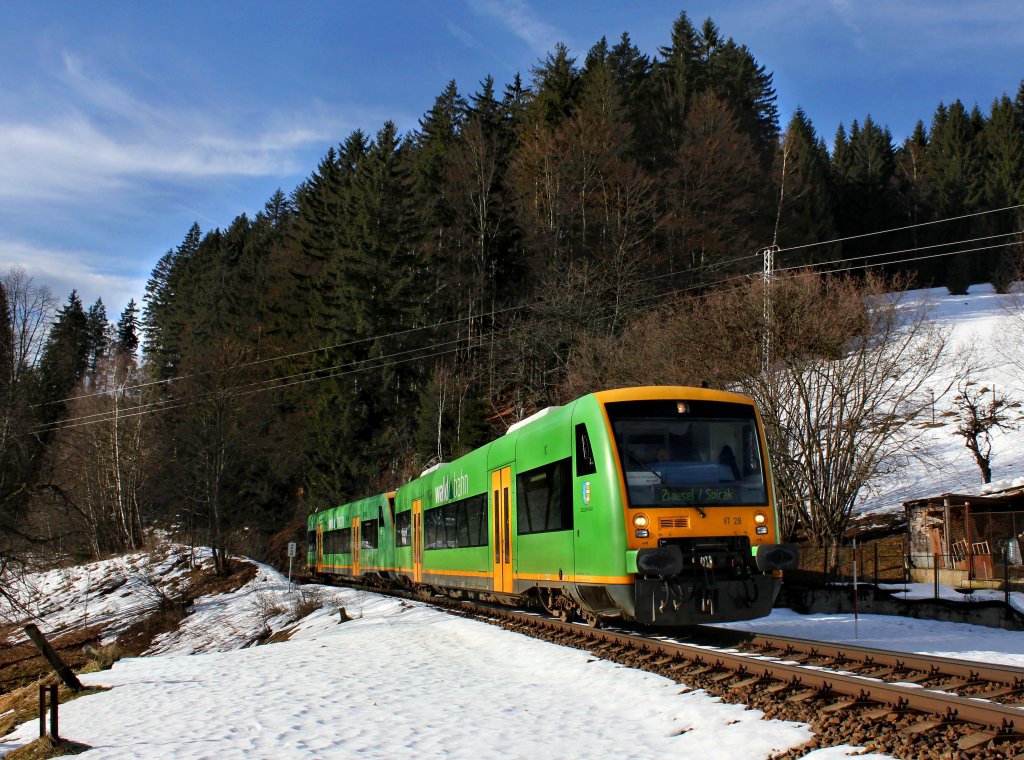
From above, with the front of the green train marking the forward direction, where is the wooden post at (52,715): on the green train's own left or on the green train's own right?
on the green train's own right

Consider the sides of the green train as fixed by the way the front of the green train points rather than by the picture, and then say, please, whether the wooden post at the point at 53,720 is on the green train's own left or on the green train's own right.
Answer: on the green train's own right

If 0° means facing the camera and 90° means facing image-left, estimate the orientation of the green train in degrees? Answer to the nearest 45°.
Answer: approximately 315°

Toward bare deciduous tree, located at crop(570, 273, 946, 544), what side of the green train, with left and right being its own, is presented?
left

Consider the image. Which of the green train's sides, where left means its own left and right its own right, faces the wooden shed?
left

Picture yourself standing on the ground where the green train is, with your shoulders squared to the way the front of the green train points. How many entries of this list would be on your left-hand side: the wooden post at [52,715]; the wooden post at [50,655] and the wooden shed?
1

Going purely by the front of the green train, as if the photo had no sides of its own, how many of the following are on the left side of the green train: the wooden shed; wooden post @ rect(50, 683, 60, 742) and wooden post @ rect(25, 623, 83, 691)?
1
